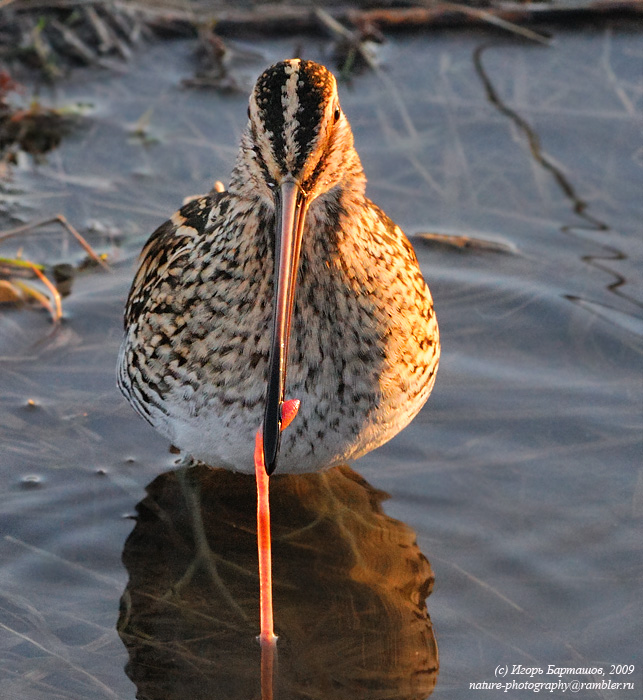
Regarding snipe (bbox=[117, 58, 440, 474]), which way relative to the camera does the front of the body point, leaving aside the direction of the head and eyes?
toward the camera

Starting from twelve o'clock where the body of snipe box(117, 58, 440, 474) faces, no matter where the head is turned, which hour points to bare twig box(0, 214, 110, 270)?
The bare twig is roughly at 5 o'clock from the snipe.
